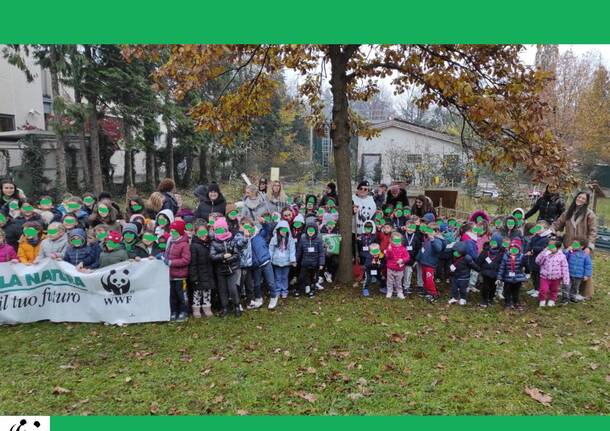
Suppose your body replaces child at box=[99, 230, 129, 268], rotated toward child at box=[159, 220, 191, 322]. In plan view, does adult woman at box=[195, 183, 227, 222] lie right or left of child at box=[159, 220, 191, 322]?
left

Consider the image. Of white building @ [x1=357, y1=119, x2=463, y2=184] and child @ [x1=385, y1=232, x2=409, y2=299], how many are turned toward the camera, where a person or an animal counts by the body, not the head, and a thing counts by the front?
2

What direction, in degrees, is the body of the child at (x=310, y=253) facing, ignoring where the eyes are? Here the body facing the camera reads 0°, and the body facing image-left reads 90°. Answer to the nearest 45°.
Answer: approximately 0°

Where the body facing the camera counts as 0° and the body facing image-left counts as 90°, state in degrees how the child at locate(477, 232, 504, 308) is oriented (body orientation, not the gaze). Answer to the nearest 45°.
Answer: approximately 45°

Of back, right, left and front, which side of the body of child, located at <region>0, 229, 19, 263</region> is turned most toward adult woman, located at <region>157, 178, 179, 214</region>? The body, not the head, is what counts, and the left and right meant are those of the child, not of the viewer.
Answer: left

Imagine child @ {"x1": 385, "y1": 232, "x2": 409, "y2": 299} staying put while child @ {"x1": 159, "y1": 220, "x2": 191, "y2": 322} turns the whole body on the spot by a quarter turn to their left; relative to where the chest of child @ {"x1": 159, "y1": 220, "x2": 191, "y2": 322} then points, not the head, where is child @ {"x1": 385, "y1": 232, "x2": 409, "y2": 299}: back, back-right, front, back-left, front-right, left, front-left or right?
front-left
